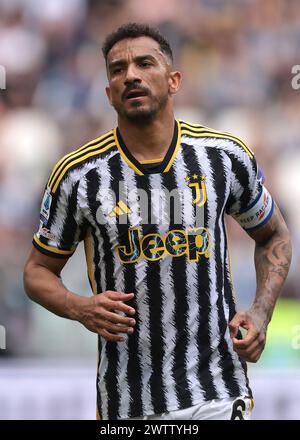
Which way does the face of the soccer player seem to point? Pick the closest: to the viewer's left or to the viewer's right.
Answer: to the viewer's left

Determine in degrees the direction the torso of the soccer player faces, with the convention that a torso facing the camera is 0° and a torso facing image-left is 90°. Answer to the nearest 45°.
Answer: approximately 0°
